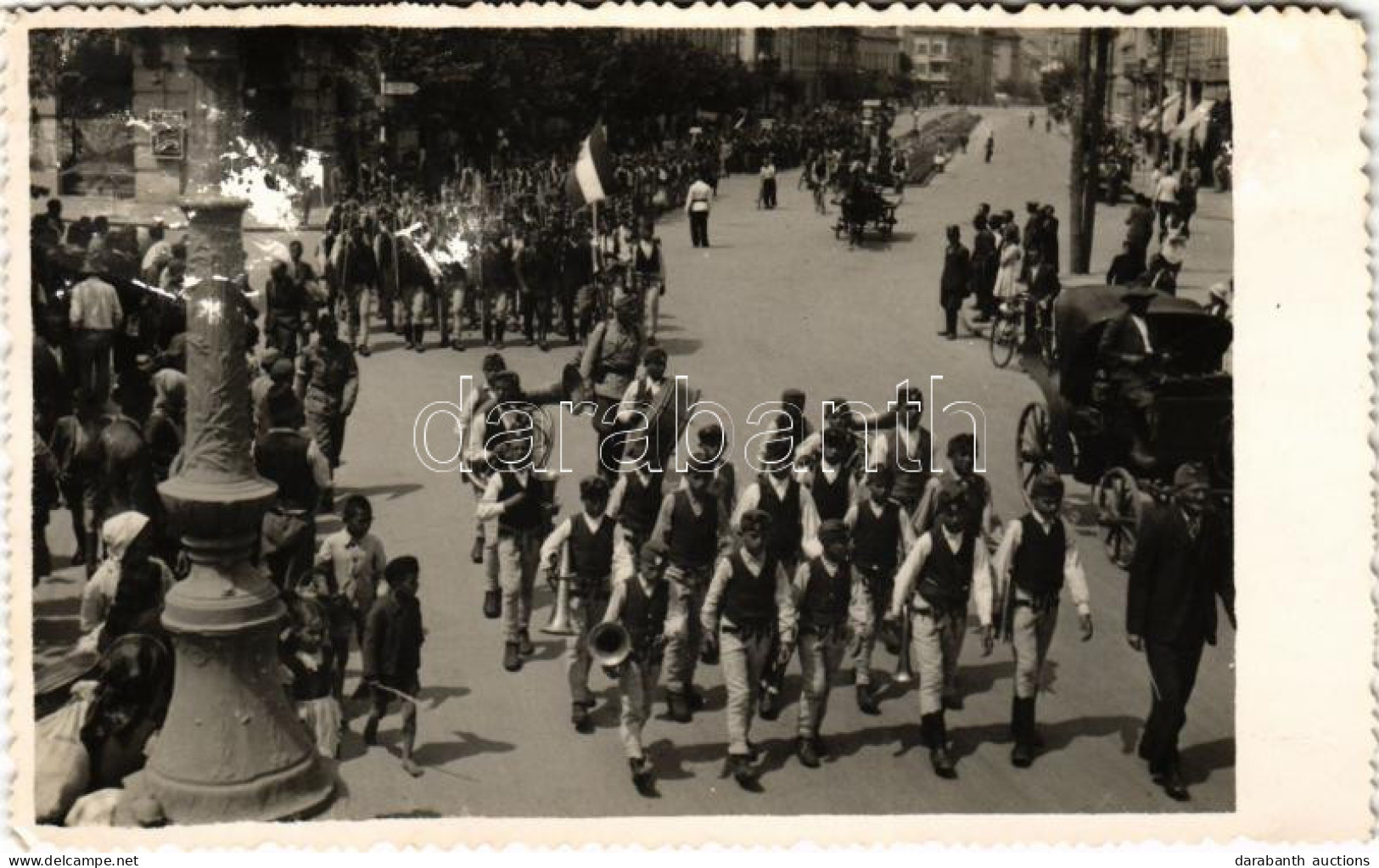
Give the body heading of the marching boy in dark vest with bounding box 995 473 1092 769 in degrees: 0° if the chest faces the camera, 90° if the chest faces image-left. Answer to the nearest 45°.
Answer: approximately 0°

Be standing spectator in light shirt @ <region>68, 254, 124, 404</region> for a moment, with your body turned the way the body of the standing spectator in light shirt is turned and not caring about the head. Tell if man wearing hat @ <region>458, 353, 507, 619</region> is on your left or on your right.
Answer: on your right

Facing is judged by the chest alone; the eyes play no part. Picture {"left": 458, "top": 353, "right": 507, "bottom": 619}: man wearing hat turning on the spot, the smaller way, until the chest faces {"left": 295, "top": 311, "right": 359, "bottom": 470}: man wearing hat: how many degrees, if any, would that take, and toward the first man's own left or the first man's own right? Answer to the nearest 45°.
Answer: approximately 135° to the first man's own right

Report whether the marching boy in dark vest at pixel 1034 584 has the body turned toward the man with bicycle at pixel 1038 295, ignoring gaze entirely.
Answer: no

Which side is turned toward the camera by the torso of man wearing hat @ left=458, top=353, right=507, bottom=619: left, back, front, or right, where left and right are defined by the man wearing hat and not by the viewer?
front

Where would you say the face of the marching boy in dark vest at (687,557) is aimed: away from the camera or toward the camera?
toward the camera

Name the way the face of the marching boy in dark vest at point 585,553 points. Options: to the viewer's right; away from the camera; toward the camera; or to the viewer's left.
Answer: toward the camera

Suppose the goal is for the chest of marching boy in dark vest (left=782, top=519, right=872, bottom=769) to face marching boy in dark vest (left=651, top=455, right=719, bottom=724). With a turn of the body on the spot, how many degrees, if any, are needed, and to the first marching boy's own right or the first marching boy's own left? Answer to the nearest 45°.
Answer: approximately 135° to the first marching boy's own right

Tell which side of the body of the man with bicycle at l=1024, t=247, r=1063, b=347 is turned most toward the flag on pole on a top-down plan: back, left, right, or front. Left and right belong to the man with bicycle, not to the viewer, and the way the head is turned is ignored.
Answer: front

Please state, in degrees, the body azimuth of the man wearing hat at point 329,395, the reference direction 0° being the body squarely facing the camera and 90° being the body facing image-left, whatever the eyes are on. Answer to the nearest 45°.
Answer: approximately 0°

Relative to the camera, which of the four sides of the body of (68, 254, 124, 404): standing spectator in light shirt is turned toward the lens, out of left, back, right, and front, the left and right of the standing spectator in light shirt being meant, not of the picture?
back

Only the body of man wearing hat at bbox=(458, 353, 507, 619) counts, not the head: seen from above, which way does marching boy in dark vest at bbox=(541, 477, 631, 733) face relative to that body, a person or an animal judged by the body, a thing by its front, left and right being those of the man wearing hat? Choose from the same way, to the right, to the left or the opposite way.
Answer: the same way

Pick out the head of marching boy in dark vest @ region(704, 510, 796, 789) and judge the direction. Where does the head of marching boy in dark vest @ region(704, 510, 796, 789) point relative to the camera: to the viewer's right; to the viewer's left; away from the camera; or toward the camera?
toward the camera

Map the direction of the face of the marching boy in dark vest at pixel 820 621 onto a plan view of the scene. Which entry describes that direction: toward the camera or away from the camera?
toward the camera

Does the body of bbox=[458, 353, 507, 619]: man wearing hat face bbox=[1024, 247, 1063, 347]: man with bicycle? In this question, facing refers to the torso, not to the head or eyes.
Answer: no

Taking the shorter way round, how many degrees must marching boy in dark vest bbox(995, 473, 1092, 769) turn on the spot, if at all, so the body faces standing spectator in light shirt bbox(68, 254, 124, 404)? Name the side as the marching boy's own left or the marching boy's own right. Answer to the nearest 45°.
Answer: approximately 90° to the marching boy's own right

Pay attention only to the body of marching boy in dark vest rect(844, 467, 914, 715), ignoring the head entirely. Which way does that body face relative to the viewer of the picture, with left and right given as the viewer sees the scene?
facing the viewer
